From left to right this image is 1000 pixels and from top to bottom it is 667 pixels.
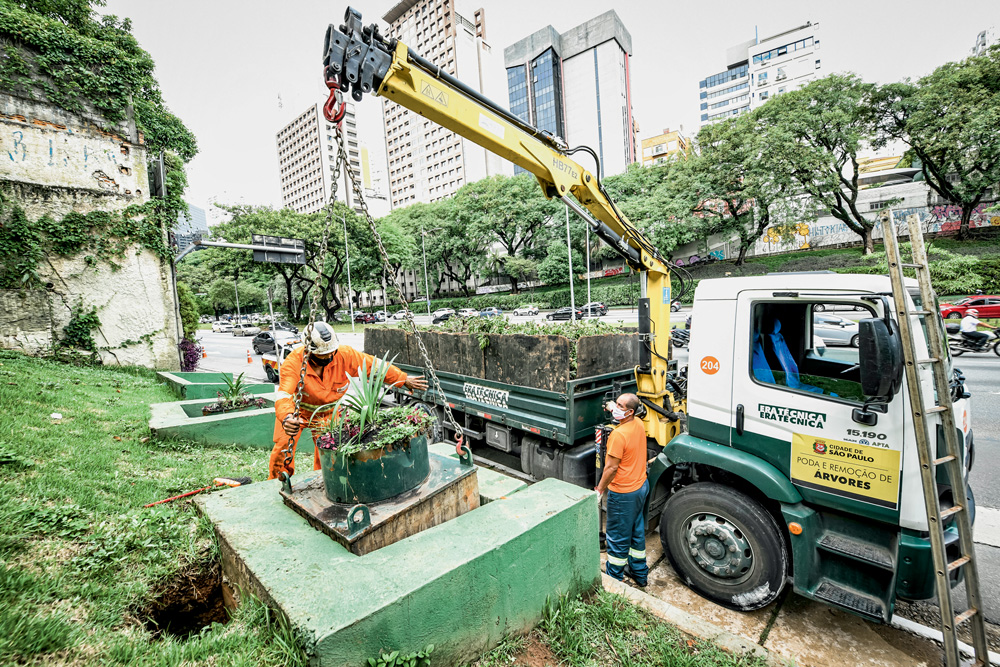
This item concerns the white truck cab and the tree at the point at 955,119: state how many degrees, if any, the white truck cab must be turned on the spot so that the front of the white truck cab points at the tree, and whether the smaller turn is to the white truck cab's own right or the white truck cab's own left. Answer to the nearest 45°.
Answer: approximately 135° to the white truck cab's own left

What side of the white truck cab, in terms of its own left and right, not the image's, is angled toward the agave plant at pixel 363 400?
right

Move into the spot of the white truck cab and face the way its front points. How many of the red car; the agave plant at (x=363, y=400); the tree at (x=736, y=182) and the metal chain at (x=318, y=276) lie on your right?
2

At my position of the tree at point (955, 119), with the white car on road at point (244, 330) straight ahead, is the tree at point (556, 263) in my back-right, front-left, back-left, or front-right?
front-right

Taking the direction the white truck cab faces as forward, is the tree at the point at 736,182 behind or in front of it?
behind

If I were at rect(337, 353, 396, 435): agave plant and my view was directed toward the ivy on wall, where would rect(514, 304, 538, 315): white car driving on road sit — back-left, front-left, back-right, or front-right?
front-right

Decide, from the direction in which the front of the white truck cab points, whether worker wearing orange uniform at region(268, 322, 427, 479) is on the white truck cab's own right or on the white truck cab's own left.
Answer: on the white truck cab's own right

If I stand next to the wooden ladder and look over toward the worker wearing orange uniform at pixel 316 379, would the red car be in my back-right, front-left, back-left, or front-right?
back-right

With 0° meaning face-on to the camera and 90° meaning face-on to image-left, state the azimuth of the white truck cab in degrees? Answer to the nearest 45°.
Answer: approximately 315°

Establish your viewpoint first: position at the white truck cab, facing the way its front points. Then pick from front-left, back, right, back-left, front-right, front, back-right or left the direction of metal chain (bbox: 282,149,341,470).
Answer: right

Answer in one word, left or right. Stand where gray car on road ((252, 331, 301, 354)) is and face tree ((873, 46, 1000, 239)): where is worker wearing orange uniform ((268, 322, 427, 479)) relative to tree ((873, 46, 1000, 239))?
right
